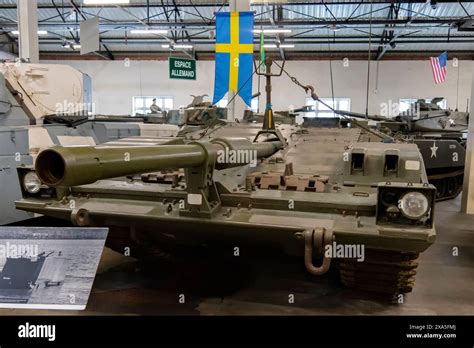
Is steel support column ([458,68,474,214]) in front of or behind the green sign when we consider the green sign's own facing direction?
in front

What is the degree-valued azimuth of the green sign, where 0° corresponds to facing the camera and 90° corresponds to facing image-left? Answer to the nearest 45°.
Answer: approximately 0°

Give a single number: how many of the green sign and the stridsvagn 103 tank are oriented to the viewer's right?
0

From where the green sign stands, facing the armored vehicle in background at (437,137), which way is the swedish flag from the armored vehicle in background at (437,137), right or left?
right

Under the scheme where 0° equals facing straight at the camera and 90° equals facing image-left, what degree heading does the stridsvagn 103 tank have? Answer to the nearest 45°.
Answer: approximately 45°

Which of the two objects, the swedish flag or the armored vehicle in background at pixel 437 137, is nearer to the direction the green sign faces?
the swedish flag

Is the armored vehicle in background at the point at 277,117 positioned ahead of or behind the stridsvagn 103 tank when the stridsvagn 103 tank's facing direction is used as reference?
behind

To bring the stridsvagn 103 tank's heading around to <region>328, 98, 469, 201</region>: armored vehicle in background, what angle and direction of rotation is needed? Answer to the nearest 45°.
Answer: approximately 180°

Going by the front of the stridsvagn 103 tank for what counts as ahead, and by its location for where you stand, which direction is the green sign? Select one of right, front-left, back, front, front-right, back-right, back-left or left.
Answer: back-right

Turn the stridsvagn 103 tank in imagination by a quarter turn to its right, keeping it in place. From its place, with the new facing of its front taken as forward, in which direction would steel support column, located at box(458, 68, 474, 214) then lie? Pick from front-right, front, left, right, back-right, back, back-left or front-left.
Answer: right

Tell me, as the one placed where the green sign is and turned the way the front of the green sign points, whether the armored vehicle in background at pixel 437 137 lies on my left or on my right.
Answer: on my left

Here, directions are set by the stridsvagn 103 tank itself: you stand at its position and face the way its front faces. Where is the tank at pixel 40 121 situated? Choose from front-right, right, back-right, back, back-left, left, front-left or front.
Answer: right
